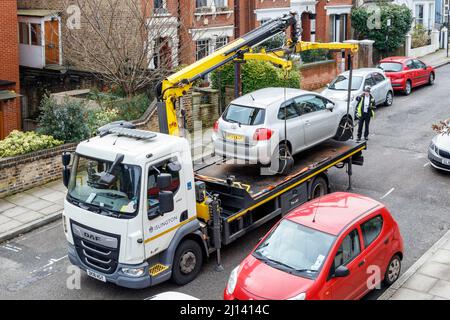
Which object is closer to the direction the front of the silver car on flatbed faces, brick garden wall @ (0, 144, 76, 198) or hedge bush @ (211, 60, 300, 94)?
the hedge bush

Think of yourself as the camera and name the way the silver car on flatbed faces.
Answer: facing away from the viewer and to the right of the viewer

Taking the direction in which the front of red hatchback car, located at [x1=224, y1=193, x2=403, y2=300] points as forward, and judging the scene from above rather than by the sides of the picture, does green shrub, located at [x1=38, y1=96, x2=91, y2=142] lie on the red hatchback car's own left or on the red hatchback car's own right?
on the red hatchback car's own right

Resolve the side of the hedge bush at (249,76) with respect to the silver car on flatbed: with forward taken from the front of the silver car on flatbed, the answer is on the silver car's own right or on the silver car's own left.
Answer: on the silver car's own left

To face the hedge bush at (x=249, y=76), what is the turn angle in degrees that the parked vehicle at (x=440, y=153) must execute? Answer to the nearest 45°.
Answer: approximately 90° to its right

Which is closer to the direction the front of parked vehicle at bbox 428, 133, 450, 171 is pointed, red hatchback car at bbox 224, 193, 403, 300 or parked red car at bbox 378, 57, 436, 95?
the red hatchback car

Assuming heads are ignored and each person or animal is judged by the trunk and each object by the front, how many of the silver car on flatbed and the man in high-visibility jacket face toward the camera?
1

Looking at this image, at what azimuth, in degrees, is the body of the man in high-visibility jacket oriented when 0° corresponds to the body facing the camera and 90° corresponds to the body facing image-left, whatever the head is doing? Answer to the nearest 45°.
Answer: approximately 0°

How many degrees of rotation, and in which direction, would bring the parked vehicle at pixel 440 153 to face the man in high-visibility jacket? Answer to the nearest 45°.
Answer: approximately 90° to its right

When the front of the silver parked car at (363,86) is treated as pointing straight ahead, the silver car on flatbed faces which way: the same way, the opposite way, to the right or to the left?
the opposite way

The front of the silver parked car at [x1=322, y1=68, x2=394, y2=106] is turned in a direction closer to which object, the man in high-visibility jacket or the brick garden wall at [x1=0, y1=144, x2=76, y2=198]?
the brick garden wall
